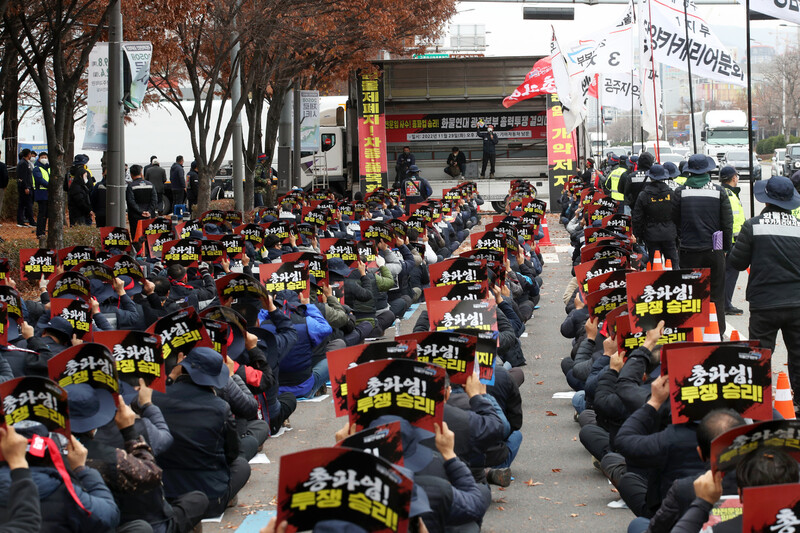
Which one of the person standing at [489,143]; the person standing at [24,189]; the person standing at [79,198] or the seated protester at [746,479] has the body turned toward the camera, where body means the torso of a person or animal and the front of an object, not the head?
the person standing at [489,143]

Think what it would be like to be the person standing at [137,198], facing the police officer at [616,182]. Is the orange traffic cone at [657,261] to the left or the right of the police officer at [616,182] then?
right

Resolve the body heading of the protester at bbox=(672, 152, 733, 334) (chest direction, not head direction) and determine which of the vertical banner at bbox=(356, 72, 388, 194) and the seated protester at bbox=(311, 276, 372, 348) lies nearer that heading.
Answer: the vertical banner

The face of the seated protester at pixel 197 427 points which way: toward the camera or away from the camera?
away from the camera

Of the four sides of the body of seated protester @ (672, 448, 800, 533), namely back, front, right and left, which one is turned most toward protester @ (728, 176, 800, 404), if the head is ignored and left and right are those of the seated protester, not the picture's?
front

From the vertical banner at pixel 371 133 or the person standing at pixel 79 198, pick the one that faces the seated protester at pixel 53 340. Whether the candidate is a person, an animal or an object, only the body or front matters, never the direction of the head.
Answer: the vertical banner

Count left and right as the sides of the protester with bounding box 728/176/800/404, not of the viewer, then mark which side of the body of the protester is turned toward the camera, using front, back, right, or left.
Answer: back

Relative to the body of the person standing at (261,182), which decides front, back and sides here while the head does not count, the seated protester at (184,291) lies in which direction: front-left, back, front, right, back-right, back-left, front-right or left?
right

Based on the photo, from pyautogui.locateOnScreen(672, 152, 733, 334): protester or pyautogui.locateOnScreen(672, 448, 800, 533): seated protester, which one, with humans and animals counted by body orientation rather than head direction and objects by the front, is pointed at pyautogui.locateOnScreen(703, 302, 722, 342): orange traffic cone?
the seated protester

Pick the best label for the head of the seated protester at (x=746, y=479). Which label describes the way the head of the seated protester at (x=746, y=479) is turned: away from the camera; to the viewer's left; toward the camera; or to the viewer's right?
away from the camera

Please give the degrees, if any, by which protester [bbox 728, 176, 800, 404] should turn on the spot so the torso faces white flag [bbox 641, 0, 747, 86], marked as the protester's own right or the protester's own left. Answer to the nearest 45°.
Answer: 0° — they already face it
